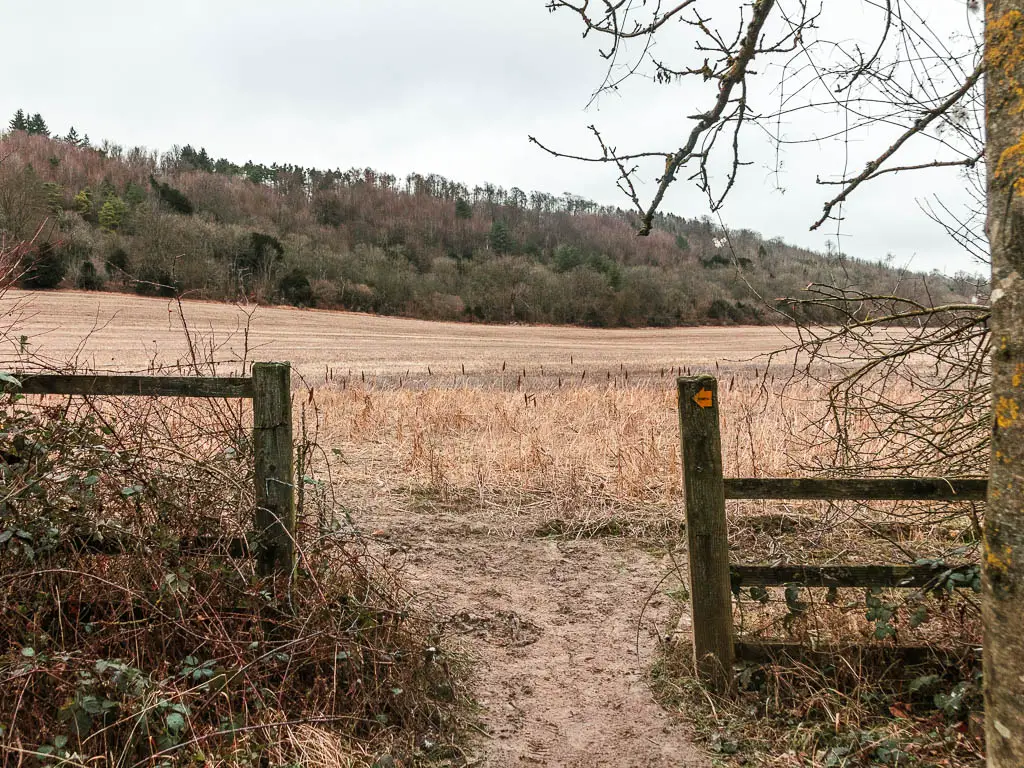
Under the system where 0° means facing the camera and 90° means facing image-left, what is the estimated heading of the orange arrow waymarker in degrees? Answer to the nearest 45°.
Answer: approximately 0°

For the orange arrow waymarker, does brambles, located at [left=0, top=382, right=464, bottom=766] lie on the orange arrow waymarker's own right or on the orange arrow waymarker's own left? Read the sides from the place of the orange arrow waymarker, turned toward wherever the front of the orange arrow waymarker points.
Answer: on the orange arrow waymarker's own right
